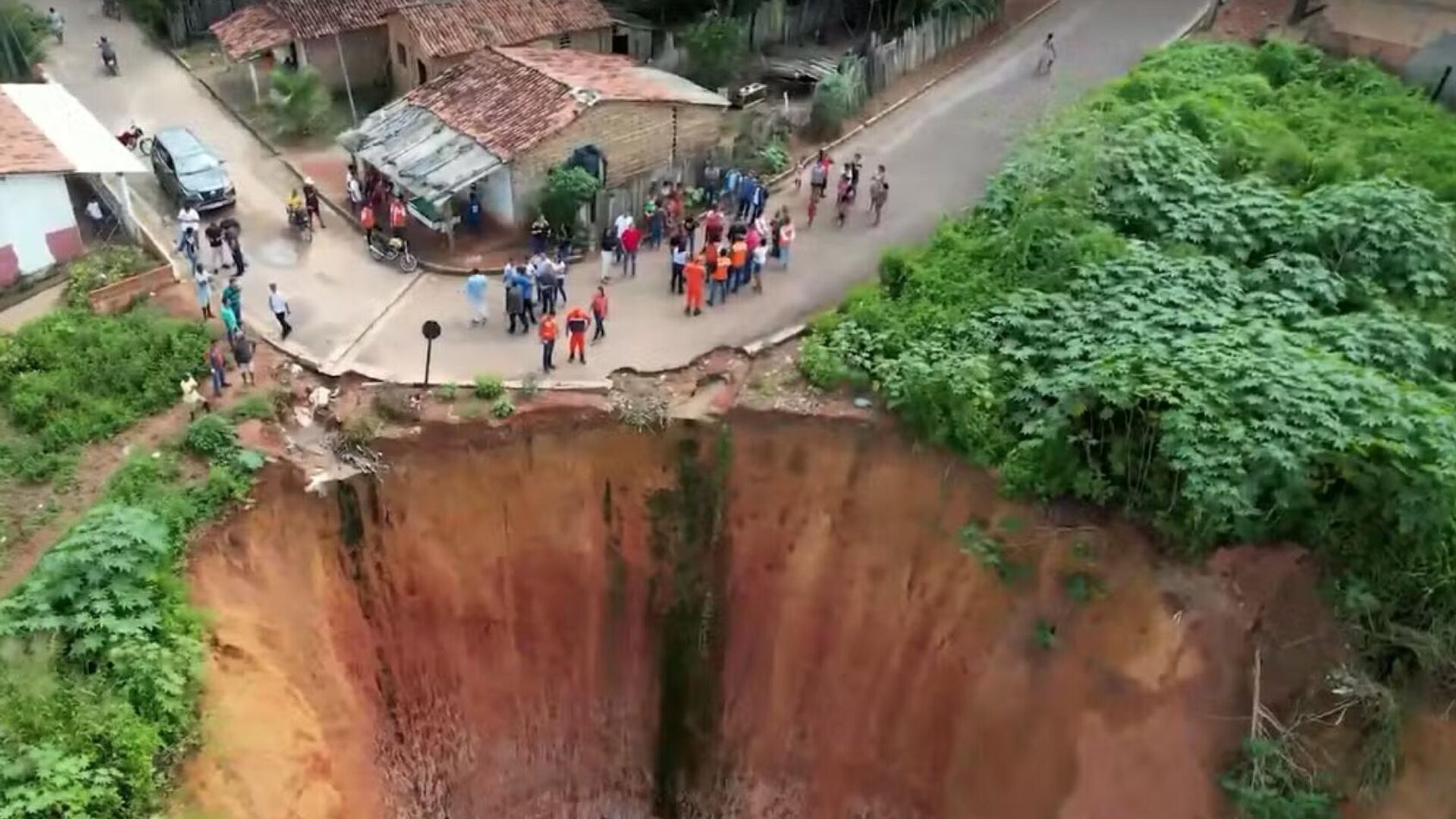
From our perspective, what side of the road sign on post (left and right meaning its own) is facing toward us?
back

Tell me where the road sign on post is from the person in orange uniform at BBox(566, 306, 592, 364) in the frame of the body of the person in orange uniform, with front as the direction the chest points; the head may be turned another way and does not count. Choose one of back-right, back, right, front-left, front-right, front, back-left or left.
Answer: right

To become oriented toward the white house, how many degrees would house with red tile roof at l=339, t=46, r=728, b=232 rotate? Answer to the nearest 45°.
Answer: approximately 45° to its right

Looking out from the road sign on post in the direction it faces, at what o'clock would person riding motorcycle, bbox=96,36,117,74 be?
The person riding motorcycle is roughly at 11 o'clock from the road sign on post.

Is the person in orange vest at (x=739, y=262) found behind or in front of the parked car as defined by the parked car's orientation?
in front

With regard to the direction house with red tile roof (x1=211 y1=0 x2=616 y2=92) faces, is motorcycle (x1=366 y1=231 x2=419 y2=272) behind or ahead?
ahead

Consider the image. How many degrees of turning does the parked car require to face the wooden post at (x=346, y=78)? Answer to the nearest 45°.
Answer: approximately 90° to its left

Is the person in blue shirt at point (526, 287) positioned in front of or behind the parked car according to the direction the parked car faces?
in front

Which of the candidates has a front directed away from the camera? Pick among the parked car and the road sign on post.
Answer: the road sign on post

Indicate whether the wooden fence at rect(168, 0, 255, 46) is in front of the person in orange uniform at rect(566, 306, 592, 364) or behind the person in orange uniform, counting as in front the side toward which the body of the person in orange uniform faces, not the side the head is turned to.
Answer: behind

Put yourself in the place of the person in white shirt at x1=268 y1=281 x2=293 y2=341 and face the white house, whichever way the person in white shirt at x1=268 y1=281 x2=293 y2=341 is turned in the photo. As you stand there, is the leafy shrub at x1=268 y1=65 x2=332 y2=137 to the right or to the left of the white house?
right

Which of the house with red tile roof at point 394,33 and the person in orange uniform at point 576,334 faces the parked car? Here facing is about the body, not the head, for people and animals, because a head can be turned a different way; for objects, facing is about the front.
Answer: the house with red tile roof
